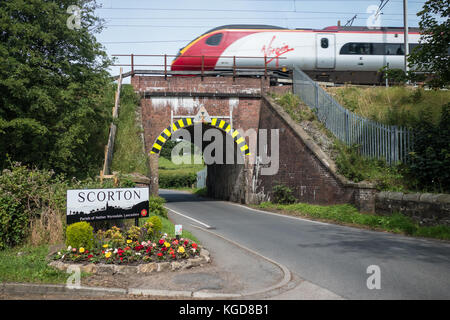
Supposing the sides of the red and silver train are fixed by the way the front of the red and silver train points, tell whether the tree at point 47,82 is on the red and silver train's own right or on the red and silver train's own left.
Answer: on the red and silver train's own left

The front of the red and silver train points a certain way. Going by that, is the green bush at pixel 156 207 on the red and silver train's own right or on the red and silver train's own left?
on the red and silver train's own left

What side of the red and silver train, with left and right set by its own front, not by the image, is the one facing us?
left

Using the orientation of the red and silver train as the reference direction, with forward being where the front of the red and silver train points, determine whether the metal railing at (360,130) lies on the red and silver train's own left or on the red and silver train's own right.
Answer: on the red and silver train's own left

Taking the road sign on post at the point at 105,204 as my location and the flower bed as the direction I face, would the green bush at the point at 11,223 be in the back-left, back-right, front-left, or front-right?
back-right

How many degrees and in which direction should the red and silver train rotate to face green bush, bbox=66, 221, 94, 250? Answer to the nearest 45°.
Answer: approximately 90° to its left

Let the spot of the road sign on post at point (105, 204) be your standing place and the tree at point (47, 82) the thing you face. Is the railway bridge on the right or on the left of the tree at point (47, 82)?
right

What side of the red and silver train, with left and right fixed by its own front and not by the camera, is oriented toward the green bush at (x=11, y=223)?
left

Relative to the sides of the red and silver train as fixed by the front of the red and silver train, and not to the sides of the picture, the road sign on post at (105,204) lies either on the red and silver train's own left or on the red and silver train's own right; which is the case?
on the red and silver train's own left
